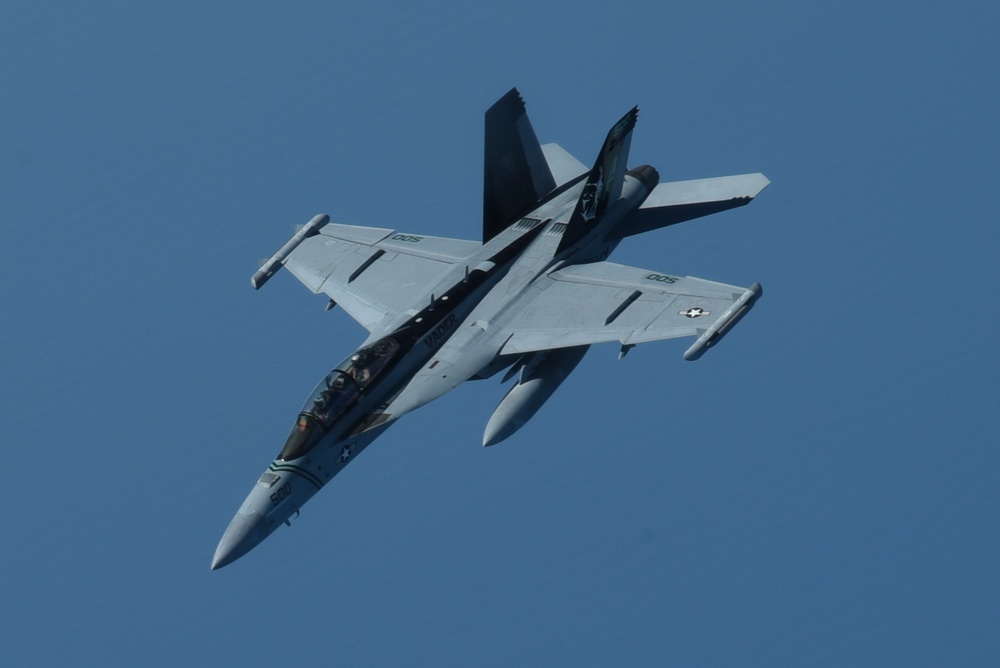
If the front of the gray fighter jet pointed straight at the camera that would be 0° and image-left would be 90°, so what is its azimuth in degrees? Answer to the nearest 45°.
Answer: approximately 45°
